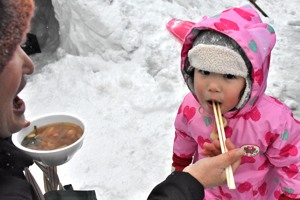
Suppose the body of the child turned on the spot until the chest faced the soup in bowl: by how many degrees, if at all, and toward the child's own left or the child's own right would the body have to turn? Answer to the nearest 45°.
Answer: approximately 45° to the child's own right

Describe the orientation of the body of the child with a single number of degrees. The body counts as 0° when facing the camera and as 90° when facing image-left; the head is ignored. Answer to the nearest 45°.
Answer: approximately 45°
